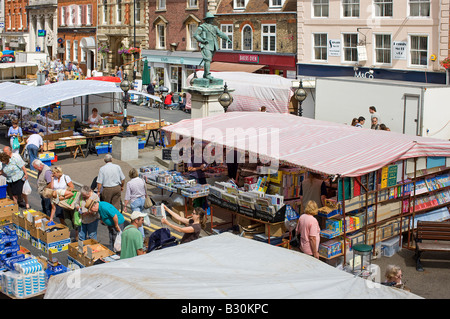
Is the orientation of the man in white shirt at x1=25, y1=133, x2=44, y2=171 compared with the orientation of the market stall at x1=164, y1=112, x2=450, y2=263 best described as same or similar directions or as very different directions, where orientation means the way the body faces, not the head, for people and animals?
very different directions

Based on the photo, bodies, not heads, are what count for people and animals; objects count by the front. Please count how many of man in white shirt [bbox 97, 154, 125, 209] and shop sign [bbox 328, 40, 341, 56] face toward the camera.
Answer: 1

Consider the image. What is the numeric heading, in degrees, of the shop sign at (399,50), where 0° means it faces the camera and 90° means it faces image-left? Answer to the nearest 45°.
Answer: approximately 0°

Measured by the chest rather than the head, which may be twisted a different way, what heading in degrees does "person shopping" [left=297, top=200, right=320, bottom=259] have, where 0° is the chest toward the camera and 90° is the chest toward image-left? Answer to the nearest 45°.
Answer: approximately 225°

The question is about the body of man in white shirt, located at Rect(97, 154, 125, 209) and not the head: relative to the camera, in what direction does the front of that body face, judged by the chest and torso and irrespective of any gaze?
away from the camera

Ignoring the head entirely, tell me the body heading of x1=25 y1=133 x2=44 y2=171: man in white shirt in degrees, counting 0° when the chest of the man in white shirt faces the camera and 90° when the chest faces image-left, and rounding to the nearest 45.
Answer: approximately 225°

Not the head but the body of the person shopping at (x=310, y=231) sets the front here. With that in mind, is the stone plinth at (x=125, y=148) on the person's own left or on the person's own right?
on the person's own left

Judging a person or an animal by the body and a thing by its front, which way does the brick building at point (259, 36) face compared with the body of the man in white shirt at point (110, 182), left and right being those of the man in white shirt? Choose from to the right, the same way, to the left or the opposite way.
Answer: the opposite way
